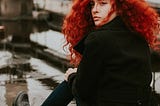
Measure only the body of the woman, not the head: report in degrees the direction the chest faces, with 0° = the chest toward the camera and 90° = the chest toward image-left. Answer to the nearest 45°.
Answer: approximately 135°
